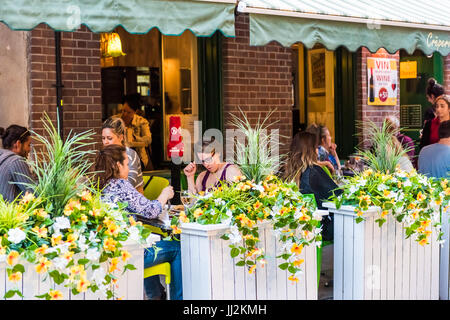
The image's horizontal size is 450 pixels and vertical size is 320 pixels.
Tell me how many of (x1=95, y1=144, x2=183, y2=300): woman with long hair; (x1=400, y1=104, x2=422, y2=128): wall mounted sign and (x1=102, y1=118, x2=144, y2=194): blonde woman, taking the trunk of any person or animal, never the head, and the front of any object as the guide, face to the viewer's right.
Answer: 1

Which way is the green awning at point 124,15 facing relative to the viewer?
toward the camera

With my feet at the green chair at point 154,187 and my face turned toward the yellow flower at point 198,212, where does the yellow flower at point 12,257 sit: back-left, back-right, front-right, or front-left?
front-right

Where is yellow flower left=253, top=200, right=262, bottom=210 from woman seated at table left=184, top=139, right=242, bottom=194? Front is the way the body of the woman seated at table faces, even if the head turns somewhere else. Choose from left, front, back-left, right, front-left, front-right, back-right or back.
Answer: front-left

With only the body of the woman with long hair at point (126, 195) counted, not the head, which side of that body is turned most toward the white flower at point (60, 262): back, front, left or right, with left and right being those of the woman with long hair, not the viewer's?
right

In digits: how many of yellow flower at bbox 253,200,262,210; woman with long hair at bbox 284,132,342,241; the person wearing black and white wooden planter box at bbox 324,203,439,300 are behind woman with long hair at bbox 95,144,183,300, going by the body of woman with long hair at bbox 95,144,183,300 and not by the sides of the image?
0

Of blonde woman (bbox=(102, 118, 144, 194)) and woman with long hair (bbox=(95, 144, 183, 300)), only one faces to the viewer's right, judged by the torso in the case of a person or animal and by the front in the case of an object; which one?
the woman with long hair

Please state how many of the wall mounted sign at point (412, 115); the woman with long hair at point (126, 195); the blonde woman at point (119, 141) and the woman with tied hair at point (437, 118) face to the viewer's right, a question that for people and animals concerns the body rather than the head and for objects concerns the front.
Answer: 1

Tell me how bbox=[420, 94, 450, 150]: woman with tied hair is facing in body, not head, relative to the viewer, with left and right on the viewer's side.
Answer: facing the viewer and to the left of the viewer

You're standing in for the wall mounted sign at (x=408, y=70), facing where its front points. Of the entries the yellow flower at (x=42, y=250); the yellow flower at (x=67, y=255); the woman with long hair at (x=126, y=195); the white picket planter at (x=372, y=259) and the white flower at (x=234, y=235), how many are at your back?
0

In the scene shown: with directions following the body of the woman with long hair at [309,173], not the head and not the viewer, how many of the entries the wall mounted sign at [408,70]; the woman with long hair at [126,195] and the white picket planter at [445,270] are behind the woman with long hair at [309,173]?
1

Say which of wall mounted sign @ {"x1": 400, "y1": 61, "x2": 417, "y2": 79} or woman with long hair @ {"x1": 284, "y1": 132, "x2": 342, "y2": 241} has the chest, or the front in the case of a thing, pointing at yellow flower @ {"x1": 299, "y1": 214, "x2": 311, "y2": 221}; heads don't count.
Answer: the wall mounted sign

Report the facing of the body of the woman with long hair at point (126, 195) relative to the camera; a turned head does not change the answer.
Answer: to the viewer's right

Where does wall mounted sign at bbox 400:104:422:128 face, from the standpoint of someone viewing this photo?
facing the viewer

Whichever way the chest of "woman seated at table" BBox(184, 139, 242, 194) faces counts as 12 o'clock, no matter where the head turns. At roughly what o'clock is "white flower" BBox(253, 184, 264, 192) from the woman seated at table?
The white flower is roughly at 10 o'clock from the woman seated at table.

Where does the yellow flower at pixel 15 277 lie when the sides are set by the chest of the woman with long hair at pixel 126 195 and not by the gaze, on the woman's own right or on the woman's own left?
on the woman's own right

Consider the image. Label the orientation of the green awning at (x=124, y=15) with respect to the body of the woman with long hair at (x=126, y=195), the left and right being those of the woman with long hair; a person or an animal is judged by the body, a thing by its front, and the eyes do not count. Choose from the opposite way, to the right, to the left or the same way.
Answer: to the right

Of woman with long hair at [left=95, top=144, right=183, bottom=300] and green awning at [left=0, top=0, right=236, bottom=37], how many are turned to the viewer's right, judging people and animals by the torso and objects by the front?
1

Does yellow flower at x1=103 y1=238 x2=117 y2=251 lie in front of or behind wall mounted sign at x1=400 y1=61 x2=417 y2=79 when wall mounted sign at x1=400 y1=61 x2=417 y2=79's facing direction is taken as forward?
in front
